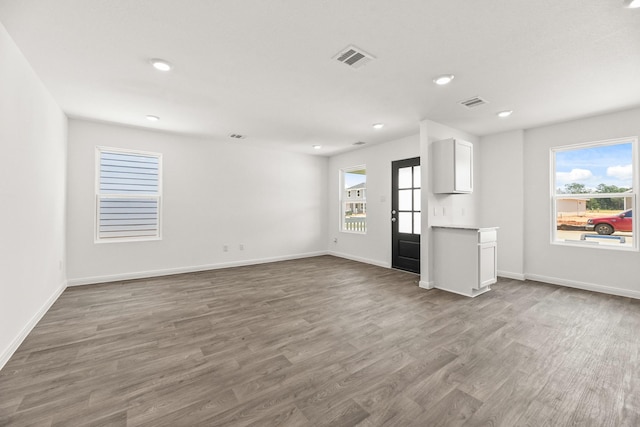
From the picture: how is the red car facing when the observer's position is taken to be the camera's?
facing to the left of the viewer

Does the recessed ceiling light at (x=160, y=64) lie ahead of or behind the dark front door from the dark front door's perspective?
ahead

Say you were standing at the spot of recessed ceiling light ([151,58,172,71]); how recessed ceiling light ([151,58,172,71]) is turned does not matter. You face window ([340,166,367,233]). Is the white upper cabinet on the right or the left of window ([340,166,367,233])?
right

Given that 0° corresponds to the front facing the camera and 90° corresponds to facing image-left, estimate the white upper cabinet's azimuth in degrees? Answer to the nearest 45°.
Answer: approximately 315°

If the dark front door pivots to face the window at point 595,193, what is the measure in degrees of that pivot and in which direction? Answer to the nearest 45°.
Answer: approximately 135° to its left

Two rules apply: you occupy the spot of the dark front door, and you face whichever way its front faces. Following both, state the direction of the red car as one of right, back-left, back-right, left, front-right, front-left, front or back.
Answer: back-left

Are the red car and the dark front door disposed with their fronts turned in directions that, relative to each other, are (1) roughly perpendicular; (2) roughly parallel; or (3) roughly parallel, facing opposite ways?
roughly perpendicular

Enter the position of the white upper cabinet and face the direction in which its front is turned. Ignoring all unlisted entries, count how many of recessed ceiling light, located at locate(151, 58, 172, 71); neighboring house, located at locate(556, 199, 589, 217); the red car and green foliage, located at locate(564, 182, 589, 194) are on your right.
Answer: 1
